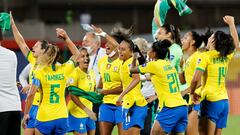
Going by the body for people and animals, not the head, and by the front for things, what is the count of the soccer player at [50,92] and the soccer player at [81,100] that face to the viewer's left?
0

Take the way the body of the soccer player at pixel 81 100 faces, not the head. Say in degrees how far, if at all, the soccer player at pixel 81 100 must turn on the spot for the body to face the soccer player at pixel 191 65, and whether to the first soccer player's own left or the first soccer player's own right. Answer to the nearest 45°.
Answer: approximately 45° to the first soccer player's own left

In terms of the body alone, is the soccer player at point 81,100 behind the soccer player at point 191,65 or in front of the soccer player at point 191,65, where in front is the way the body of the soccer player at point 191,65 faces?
in front
